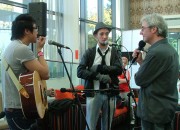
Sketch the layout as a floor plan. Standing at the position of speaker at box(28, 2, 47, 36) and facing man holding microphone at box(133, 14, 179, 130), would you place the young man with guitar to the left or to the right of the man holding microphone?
right

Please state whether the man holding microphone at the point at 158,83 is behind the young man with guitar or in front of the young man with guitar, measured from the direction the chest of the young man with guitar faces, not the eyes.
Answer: in front

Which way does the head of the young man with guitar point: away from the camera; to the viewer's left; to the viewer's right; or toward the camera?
to the viewer's right

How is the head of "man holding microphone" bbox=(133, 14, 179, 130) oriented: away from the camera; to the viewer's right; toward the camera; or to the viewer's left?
to the viewer's left

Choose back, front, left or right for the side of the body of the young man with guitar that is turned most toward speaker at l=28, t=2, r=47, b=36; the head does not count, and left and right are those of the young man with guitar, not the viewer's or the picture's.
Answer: left

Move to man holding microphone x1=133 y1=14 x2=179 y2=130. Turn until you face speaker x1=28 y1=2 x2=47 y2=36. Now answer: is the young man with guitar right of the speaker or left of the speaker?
left

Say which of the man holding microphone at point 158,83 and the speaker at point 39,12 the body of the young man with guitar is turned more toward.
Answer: the man holding microphone

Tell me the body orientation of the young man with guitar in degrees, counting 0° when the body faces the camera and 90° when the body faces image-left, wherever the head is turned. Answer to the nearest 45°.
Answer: approximately 270°
